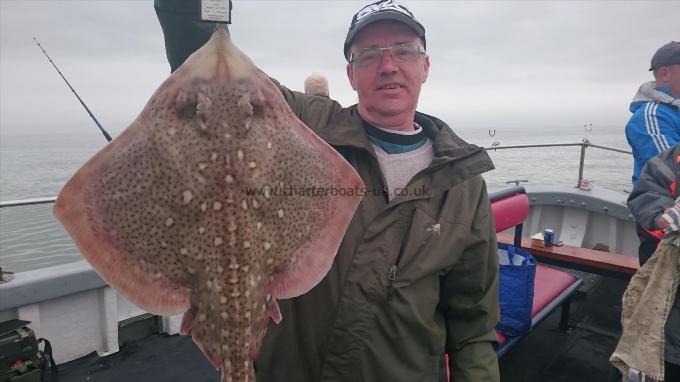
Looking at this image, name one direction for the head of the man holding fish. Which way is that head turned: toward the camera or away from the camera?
toward the camera

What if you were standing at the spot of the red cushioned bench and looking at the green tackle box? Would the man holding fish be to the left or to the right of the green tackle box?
left

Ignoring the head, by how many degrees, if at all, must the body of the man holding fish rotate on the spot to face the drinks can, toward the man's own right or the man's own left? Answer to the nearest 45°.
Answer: approximately 135° to the man's own left

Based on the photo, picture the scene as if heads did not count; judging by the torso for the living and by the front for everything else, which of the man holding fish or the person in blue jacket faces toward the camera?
the man holding fish

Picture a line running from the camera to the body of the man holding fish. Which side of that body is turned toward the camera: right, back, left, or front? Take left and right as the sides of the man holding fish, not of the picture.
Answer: front

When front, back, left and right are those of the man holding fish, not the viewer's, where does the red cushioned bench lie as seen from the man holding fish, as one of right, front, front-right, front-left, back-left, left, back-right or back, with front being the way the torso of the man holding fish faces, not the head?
back-left
